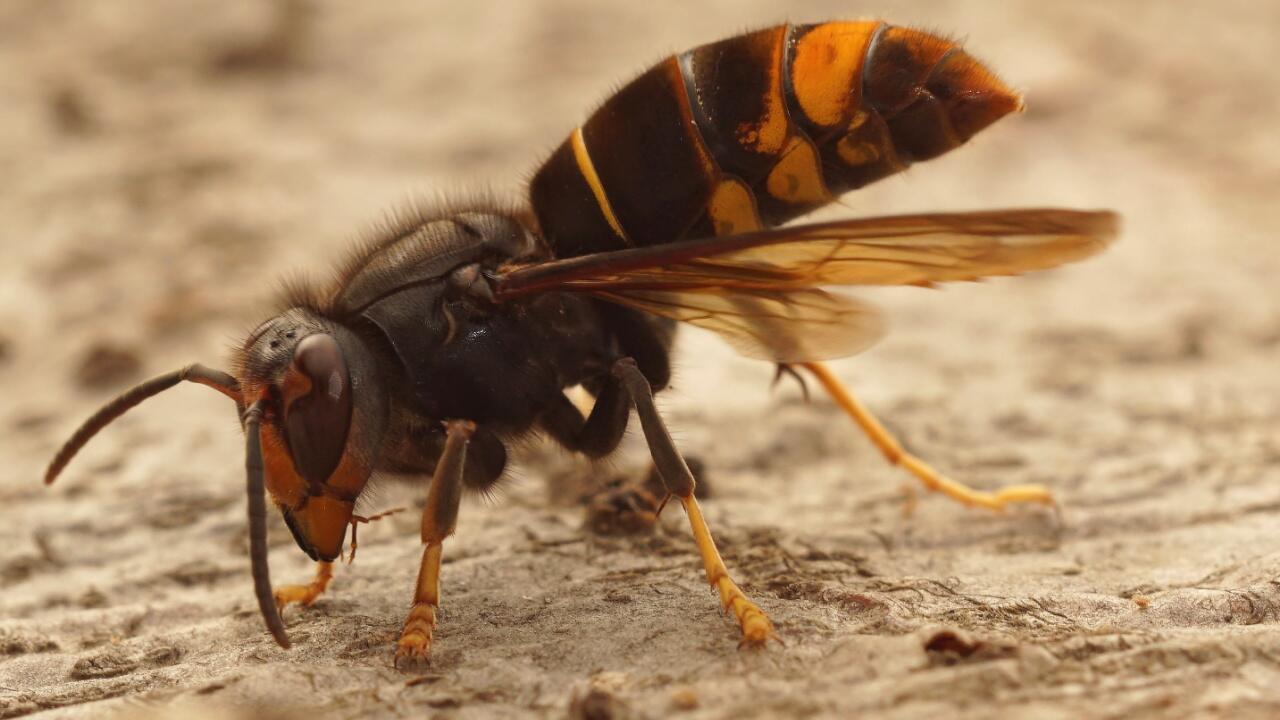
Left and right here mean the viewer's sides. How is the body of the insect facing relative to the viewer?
facing to the left of the viewer
